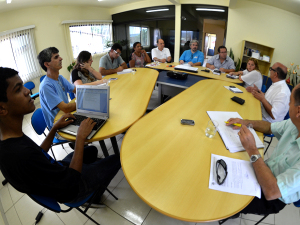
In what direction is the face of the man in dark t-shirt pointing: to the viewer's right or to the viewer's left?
to the viewer's right

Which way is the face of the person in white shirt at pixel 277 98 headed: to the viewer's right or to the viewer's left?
to the viewer's left

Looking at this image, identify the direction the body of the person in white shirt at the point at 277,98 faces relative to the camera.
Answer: to the viewer's left

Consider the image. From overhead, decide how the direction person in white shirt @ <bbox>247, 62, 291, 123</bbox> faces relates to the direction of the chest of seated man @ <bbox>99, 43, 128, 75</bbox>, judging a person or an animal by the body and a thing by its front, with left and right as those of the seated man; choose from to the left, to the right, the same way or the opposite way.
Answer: the opposite way

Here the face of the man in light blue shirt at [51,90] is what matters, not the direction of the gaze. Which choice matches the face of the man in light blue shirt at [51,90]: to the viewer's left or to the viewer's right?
to the viewer's right

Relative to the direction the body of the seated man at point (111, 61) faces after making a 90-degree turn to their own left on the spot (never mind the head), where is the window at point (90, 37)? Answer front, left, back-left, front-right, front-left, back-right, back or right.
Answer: front-left

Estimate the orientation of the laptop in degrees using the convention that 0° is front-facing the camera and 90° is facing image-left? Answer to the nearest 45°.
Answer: approximately 45°

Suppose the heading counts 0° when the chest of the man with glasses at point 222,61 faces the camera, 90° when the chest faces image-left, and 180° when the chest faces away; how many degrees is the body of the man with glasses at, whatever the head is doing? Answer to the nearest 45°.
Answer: approximately 0°

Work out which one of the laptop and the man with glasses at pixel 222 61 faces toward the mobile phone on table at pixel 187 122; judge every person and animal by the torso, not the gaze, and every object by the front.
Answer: the man with glasses

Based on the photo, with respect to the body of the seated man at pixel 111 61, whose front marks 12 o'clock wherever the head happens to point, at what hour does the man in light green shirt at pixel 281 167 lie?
The man in light green shirt is roughly at 1 o'clock from the seated man.

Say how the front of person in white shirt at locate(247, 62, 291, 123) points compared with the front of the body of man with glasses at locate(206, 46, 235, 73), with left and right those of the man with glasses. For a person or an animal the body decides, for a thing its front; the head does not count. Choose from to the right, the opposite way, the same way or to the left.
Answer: to the right
